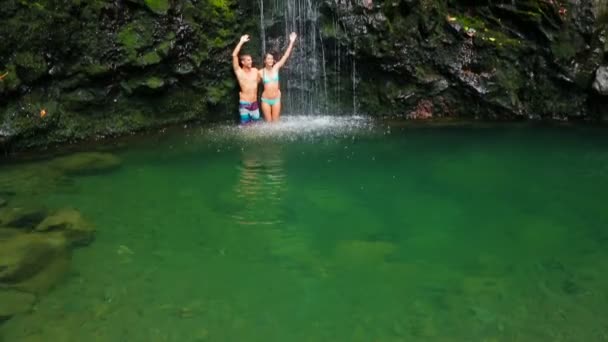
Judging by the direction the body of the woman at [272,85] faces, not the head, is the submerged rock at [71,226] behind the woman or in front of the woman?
in front

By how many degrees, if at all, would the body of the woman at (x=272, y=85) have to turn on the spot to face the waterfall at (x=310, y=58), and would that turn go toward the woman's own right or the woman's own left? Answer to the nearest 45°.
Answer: approximately 135° to the woman's own left

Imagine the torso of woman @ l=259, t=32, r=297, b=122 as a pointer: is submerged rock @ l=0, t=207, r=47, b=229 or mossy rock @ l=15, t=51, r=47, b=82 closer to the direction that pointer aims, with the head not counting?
the submerged rock

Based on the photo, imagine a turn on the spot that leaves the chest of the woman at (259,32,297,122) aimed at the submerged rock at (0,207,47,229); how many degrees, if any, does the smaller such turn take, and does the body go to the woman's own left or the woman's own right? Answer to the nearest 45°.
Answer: approximately 45° to the woman's own right

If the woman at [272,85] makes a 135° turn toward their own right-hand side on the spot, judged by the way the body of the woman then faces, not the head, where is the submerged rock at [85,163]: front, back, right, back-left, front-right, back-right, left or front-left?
left

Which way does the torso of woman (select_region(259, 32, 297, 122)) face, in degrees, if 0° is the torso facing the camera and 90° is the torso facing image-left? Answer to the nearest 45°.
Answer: approximately 0°
